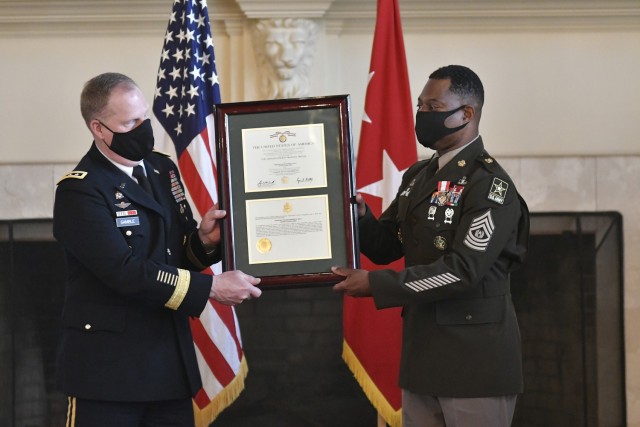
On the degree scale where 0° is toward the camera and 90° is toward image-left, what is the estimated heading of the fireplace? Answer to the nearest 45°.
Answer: approximately 0°
